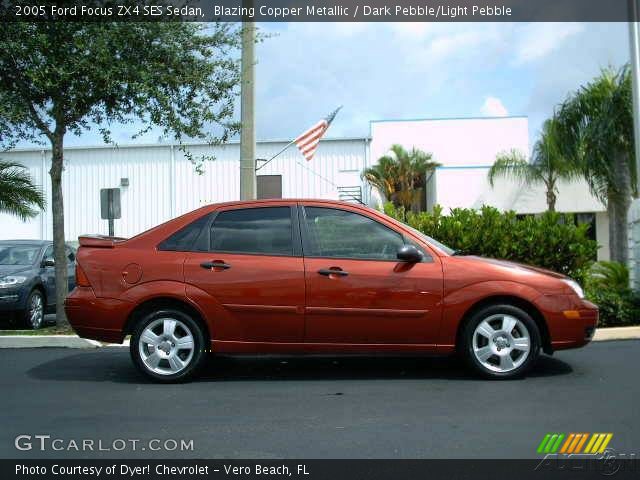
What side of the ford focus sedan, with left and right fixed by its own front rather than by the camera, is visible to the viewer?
right

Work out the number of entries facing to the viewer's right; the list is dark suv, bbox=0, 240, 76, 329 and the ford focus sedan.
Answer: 1

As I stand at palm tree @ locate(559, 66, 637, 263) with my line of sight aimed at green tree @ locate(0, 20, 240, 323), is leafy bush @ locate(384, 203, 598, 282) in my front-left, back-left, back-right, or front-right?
front-left

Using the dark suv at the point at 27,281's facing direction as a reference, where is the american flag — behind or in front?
behind

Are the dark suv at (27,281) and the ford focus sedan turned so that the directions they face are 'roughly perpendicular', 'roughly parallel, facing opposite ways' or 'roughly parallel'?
roughly perpendicular

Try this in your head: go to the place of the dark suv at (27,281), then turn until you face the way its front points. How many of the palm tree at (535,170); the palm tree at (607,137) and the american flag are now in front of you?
0

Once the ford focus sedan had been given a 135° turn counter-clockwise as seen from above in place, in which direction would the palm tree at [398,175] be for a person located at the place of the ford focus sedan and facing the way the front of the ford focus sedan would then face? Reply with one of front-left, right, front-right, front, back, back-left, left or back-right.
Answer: front-right

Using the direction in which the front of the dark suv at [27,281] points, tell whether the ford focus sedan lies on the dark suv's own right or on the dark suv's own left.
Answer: on the dark suv's own left

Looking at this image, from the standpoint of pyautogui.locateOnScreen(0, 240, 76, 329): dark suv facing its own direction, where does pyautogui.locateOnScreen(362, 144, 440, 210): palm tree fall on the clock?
The palm tree is roughly at 6 o'clock from the dark suv.

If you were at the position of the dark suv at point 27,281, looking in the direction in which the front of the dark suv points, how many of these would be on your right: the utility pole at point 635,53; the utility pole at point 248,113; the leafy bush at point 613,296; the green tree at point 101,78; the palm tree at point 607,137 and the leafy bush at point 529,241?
0

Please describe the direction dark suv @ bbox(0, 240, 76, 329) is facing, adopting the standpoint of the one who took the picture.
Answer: facing the viewer and to the left of the viewer

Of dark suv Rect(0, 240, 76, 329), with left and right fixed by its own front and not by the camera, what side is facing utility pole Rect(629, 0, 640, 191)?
left

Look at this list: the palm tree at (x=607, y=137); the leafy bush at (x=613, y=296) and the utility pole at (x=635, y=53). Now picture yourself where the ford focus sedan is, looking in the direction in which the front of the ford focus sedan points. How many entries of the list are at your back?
0

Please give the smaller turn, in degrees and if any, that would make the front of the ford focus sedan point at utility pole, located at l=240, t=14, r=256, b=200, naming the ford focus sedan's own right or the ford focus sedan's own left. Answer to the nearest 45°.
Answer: approximately 90° to the ford focus sedan's own left

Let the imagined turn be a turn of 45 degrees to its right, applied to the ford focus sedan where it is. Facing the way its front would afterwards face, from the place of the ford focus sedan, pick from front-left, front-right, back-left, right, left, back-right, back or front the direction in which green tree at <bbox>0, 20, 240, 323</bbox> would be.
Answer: back

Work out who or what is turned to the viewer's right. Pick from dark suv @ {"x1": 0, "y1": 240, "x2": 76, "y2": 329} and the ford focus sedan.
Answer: the ford focus sedan

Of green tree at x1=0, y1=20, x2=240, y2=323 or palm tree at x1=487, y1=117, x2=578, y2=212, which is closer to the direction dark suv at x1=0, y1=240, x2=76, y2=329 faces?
the green tree

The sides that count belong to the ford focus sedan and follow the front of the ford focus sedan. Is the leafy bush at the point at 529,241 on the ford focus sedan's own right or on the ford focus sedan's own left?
on the ford focus sedan's own left

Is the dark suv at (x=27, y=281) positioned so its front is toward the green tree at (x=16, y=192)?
no

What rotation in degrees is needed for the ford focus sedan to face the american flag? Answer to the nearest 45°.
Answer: approximately 90° to its left

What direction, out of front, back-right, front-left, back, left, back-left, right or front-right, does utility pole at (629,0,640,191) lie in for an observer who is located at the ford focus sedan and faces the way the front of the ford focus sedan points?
front-left
